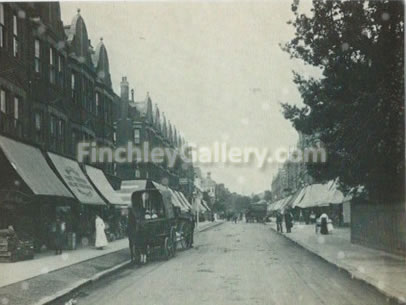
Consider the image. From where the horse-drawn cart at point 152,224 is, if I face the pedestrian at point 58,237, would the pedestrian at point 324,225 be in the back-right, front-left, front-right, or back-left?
back-right

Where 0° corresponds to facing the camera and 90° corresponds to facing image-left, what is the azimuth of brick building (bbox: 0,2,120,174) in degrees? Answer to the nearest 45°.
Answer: approximately 315°

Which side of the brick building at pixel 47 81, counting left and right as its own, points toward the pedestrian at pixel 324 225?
left
